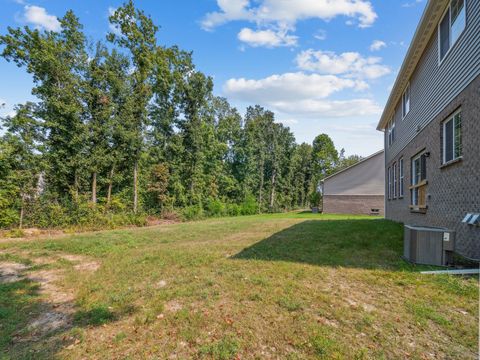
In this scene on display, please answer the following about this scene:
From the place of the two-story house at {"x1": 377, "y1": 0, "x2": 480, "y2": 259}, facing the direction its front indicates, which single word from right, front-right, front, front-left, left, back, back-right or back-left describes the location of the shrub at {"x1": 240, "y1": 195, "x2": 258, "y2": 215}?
left

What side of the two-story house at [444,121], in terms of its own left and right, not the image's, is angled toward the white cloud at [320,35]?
left

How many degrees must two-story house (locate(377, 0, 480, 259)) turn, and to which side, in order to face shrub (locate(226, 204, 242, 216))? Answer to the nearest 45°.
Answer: approximately 90° to its left

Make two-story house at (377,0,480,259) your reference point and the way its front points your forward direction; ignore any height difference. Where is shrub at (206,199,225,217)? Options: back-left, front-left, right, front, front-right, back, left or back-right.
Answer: left

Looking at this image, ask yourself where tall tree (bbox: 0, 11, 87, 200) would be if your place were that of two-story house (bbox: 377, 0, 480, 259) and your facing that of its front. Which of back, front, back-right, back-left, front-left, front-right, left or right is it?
back-left

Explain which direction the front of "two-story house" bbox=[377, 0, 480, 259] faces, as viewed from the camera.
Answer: facing away from the viewer and to the right of the viewer
